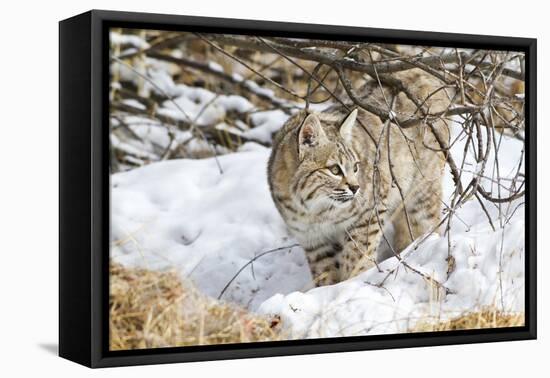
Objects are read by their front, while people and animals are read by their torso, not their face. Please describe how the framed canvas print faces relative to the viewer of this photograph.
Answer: facing the viewer and to the right of the viewer
